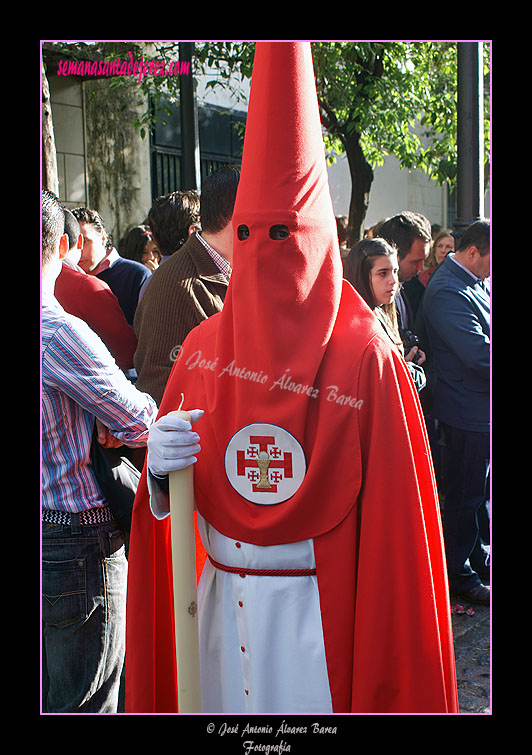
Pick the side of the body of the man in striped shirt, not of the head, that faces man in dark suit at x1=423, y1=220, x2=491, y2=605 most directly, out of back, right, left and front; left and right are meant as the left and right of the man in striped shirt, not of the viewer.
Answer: front

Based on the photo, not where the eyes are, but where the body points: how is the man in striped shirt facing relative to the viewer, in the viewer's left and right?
facing away from the viewer and to the right of the viewer

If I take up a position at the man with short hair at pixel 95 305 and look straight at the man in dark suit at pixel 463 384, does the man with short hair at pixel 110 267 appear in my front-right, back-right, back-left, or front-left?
front-left

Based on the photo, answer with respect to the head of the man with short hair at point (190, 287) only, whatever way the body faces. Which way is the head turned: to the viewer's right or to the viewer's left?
to the viewer's right

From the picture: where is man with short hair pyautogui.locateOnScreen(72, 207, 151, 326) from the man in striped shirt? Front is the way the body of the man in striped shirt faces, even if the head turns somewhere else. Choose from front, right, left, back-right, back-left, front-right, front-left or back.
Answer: front-left

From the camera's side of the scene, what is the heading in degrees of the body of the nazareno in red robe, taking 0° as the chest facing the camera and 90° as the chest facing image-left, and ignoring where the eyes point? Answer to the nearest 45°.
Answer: approximately 45°

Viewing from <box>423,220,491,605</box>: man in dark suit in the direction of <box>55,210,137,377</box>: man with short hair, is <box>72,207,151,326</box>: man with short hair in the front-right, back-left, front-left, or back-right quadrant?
front-right

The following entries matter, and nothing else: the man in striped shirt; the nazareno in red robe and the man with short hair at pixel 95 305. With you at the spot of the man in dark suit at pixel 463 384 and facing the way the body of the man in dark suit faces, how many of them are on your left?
0

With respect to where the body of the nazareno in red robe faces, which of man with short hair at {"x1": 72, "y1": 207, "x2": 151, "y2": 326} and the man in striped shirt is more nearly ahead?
the man in striped shirt

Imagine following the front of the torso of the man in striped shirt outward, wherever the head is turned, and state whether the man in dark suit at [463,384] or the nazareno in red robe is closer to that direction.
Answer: the man in dark suit
